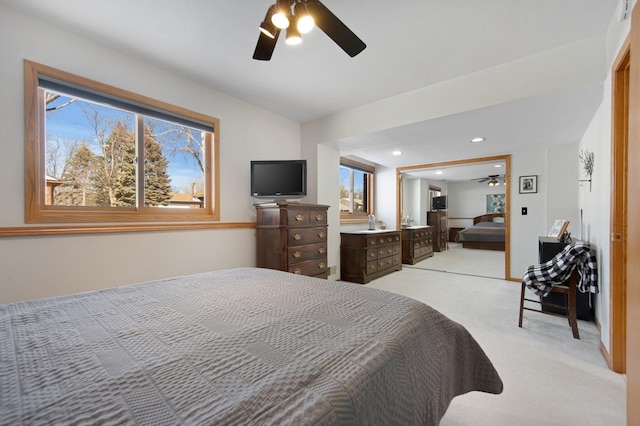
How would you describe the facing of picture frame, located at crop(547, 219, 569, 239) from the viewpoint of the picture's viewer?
facing the viewer and to the left of the viewer

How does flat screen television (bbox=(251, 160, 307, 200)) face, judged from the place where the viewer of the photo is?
facing the viewer

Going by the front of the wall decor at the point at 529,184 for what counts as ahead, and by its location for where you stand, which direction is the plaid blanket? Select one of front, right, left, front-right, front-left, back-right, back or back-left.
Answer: front

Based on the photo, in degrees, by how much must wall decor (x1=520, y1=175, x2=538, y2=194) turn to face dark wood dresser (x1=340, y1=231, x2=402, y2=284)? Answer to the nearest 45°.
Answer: approximately 45° to its right

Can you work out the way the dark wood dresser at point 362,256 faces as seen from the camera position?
facing the viewer and to the right of the viewer

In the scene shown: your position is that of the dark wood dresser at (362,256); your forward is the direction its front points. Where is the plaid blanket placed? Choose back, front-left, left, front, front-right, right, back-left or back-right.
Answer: front

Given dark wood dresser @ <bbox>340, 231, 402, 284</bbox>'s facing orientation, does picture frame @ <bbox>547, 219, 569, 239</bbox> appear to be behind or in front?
in front

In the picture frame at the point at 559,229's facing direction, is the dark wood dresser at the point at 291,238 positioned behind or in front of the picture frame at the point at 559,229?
in front

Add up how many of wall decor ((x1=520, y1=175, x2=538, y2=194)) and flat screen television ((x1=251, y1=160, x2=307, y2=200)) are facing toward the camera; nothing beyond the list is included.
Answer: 2

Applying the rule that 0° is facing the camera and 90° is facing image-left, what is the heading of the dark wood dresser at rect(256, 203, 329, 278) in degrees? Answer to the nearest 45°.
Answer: approximately 315°

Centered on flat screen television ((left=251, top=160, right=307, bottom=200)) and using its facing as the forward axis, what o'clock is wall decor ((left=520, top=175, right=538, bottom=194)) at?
The wall decor is roughly at 9 o'clock from the flat screen television.

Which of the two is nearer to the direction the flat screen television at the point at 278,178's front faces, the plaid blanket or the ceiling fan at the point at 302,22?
the ceiling fan

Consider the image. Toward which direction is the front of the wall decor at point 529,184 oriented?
toward the camera

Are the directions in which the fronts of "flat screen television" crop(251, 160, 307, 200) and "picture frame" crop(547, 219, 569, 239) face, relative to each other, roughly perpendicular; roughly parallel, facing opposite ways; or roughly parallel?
roughly perpendicular
